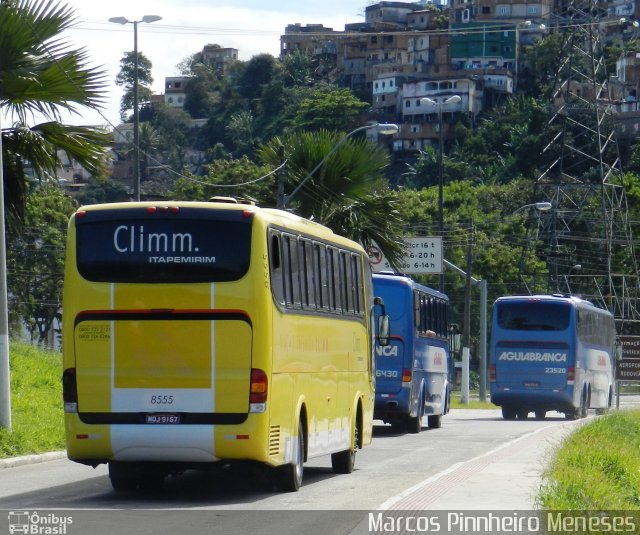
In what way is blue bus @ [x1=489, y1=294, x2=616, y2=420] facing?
away from the camera

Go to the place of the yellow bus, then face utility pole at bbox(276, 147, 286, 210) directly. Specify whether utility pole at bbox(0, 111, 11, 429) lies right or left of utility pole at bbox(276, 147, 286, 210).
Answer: left

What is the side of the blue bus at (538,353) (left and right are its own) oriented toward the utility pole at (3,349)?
back

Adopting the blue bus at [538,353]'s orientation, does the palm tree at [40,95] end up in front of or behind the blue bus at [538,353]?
behind

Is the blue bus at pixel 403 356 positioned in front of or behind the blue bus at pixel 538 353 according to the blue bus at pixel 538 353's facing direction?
behind

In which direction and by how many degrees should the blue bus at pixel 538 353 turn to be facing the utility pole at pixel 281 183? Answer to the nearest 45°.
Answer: approximately 135° to its left

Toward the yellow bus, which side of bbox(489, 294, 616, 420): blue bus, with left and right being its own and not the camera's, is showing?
back
